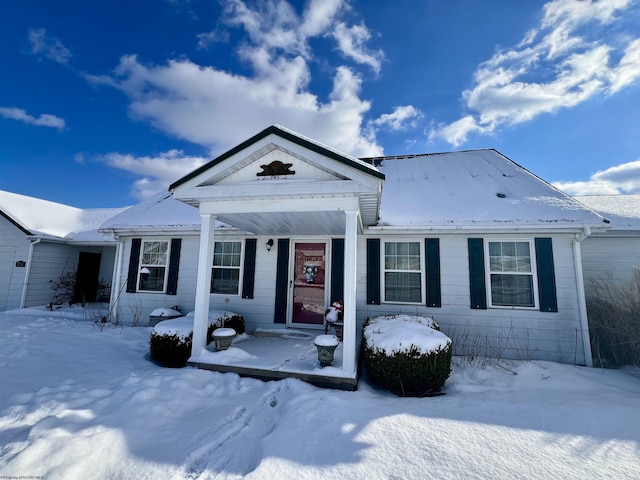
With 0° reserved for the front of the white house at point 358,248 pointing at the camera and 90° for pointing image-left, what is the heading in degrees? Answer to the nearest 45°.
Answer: approximately 0°

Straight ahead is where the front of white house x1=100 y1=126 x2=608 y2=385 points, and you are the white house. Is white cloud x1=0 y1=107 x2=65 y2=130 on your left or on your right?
on your right

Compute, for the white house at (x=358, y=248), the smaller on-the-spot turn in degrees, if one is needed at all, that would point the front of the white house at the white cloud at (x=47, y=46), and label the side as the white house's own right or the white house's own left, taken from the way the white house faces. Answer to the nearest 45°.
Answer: approximately 90° to the white house's own right

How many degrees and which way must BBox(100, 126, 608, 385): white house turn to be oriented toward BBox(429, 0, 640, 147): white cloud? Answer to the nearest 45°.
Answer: approximately 90° to its left
